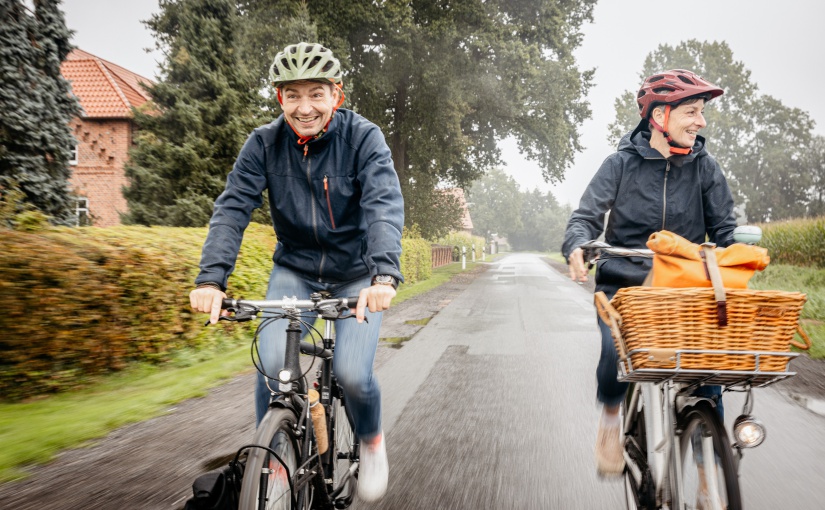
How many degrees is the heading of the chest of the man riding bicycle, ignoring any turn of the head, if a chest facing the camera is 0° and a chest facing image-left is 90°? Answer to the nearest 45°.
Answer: approximately 0°

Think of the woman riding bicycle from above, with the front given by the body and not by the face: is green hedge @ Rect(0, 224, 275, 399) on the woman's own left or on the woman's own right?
on the woman's own right

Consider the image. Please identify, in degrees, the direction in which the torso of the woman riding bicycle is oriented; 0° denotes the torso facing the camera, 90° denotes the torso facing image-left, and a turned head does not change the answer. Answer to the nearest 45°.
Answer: approximately 0°

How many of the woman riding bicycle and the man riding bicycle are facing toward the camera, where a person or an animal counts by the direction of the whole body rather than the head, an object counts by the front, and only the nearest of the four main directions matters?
2

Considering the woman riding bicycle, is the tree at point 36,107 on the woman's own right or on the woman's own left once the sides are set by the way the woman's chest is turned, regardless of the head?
on the woman's own right

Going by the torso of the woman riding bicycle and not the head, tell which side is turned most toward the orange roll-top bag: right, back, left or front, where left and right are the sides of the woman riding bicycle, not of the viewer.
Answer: front

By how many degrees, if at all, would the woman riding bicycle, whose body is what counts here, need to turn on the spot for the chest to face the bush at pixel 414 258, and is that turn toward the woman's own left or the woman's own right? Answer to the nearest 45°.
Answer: approximately 135° to the woman's own right

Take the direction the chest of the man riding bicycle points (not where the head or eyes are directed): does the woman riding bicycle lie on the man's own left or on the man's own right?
on the man's own left
